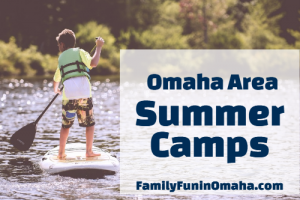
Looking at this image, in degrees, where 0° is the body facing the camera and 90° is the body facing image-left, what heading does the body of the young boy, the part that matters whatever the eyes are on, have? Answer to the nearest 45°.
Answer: approximately 180°
